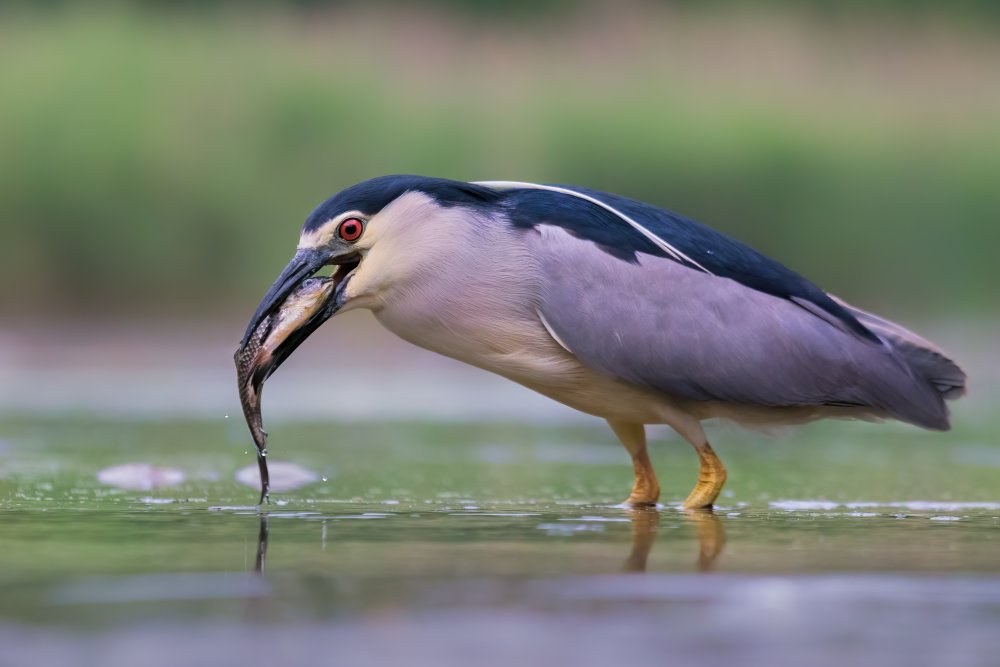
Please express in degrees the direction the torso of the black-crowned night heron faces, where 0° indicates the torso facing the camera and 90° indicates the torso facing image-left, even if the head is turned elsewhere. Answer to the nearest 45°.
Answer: approximately 90°
